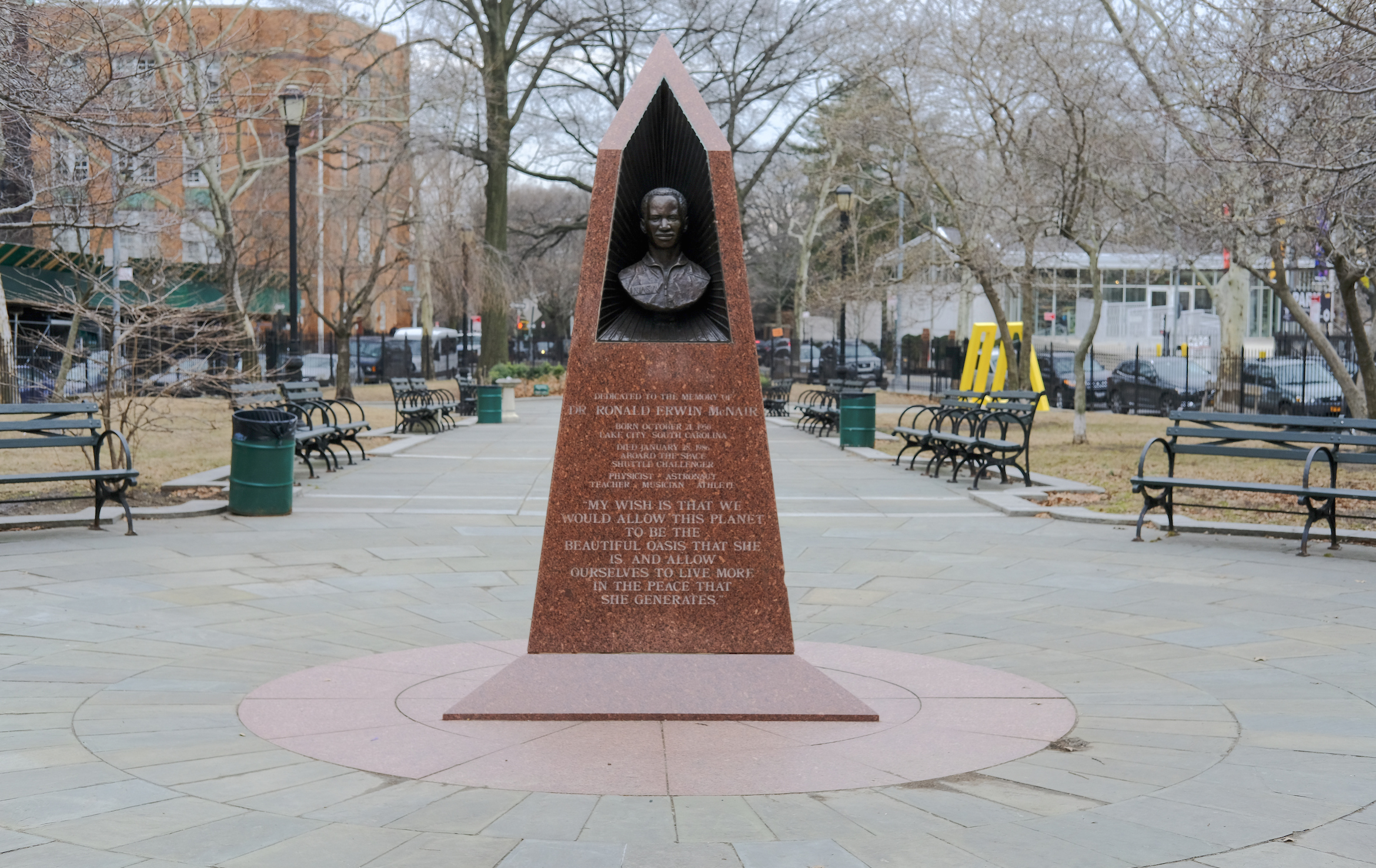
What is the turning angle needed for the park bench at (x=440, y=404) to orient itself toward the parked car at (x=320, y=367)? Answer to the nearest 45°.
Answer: approximately 135° to its left

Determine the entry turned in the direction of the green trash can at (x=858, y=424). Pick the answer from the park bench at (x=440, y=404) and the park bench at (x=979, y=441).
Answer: the park bench at (x=440, y=404)

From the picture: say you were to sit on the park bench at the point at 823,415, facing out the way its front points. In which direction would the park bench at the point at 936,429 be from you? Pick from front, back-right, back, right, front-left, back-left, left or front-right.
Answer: front-left

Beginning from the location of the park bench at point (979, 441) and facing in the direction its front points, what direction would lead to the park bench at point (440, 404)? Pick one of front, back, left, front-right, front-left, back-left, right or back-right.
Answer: right

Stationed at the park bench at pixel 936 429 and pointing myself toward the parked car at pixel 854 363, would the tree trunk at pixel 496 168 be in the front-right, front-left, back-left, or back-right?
front-left

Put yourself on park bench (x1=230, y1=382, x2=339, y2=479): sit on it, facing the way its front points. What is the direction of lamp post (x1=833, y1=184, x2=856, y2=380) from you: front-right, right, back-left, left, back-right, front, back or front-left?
left

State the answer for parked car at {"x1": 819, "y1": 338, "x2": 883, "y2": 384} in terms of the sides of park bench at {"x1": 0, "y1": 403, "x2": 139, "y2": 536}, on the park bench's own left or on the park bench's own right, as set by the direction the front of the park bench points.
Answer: on the park bench's own left

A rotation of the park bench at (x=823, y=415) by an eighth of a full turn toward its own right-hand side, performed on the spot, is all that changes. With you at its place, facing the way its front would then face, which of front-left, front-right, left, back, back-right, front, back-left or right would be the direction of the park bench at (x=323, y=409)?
front-left

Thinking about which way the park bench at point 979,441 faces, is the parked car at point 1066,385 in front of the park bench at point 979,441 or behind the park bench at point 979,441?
behind

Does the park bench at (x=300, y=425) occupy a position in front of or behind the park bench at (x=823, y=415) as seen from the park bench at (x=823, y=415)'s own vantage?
in front

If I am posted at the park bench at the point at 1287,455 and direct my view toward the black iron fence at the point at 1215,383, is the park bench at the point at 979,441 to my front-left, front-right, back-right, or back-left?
front-left

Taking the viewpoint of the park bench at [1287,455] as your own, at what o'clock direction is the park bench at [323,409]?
the park bench at [323,409] is roughly at 2 o'clock from the park bench at [1287,455].

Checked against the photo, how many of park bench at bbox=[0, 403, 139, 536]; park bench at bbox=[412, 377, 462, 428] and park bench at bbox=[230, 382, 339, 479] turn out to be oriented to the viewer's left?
0

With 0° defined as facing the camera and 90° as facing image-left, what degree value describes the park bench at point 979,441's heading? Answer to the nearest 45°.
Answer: approximately 45°
